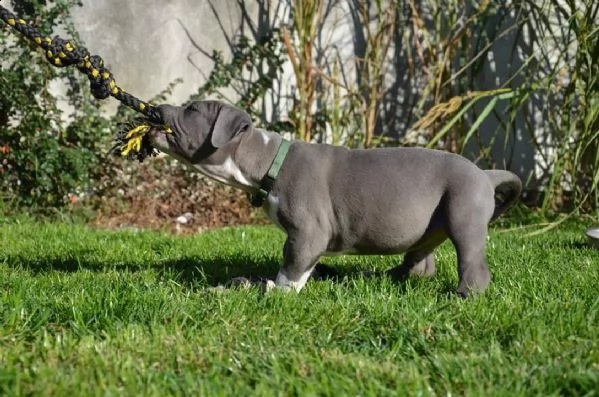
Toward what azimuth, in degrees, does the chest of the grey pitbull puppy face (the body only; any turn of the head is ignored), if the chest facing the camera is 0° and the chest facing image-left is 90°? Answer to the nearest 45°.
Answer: approximately 90°

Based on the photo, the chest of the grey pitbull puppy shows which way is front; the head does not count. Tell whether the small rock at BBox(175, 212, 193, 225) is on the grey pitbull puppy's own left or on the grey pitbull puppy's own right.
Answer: on the grey pitbull puppy's own right

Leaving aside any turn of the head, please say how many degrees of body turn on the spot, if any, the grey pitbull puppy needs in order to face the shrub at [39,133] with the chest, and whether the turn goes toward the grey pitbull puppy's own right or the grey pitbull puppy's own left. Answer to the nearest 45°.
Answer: approximately 45° to the grey pitbull puppy's own right
